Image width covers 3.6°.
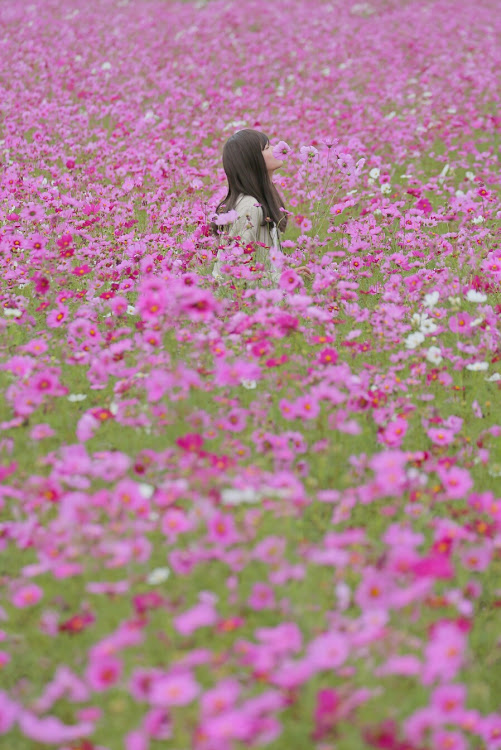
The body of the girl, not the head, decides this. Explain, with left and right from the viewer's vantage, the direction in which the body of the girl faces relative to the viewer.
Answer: facing to the right of the viewer

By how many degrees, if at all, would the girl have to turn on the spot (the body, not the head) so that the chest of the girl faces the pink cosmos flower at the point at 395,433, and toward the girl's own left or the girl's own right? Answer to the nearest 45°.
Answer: approximately 90° to the girl's own right

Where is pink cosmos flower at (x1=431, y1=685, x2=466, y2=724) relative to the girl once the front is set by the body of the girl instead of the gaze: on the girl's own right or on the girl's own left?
on the girl's own right

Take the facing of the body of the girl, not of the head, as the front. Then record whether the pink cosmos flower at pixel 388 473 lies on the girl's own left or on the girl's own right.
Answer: on the girl's own right

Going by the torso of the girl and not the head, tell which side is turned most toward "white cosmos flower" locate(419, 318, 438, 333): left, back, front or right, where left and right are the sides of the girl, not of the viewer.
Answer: right

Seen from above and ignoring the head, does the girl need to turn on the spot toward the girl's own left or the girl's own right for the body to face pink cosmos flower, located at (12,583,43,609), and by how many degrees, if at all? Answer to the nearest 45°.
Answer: approximately 90° to the girl's own right

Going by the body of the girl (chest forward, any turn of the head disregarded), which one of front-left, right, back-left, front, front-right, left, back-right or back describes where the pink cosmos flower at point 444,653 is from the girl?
right

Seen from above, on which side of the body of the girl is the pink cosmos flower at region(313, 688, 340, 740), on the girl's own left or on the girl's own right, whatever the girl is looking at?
on the girl's own right

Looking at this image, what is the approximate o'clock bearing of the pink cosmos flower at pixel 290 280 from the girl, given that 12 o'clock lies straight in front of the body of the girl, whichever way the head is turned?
The pink cosmos flower is roughly at 3 o'clock from the girl.

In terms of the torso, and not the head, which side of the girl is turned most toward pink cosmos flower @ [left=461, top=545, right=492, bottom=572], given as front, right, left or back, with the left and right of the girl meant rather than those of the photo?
right
